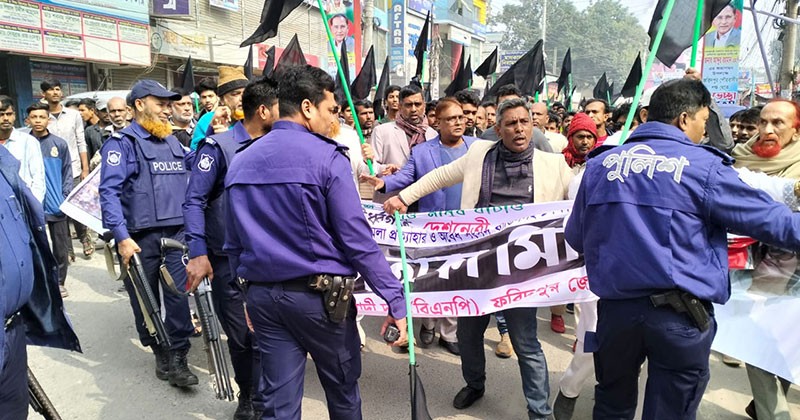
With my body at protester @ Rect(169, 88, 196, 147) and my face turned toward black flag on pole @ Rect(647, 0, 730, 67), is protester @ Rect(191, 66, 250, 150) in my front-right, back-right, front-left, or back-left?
front-right

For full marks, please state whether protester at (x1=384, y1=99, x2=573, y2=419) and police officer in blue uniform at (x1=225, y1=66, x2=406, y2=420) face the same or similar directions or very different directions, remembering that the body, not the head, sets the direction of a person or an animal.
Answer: very different directions

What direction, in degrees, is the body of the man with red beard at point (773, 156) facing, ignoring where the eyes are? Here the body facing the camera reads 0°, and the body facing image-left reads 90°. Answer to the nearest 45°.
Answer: approximately 45°

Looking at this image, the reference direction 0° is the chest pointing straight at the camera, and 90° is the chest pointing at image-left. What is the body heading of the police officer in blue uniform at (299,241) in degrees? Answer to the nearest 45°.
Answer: approximately 225°

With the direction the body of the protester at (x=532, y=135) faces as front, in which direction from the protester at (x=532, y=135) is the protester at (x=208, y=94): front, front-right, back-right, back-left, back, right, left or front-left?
right

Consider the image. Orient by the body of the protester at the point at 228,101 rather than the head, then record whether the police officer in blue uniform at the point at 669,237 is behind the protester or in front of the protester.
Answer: in front

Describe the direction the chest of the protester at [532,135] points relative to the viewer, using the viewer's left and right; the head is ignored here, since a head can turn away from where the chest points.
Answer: facing the viewer

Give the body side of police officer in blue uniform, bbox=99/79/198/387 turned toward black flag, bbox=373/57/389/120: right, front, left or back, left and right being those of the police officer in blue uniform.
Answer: left

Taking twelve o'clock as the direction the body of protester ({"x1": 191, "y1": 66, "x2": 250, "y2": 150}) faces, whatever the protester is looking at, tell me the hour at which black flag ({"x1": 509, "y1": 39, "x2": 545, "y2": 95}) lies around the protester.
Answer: The black flag is roughly at 9 o'clock from the protester.

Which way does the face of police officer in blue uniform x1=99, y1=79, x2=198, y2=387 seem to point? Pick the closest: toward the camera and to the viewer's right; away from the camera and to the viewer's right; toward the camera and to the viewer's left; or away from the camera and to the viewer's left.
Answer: toward the camera and to the viewer's right

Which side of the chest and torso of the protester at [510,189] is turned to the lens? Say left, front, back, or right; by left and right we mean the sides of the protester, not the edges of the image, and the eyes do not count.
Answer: front

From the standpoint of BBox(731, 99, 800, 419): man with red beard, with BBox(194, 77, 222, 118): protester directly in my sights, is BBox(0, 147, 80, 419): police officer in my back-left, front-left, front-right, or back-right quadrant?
front-left

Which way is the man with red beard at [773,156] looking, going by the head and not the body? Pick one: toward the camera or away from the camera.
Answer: toward the camera
